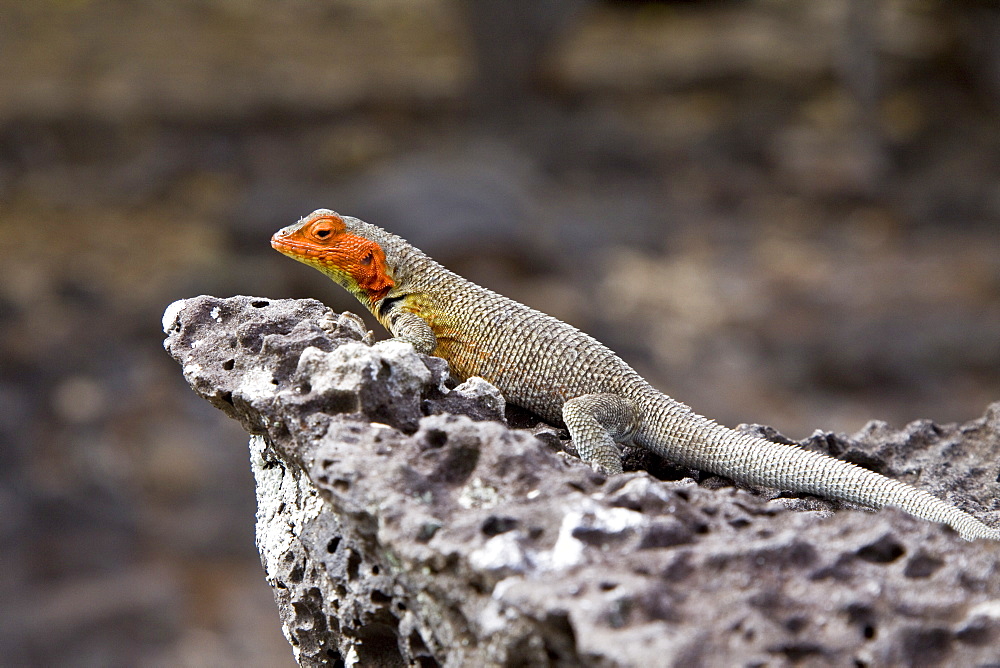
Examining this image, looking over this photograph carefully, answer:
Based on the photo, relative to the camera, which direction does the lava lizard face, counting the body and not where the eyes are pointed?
to the viewer's left
